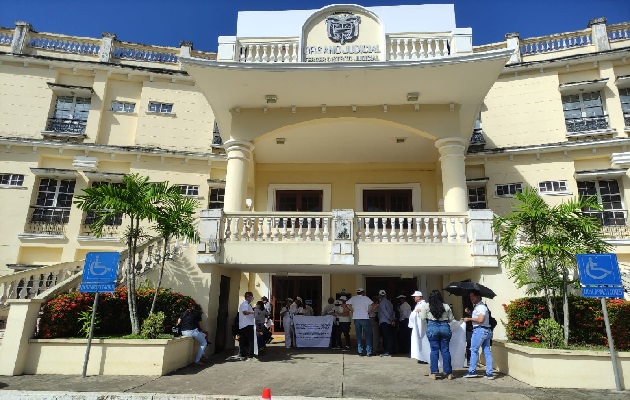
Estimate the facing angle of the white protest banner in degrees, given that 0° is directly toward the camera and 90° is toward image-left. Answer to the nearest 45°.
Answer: approximately 0°

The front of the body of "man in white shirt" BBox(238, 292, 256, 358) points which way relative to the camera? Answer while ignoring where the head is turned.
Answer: to the viewer's right

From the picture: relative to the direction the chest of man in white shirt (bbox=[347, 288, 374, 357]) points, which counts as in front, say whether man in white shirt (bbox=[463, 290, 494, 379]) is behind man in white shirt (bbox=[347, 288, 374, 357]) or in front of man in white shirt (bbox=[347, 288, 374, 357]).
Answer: behind

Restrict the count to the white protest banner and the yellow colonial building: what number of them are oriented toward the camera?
2

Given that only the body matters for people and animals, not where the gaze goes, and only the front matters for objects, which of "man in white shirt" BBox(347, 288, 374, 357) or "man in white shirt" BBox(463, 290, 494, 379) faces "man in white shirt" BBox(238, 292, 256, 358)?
"man in white shirt" BBox(463, 290, 494, 379)

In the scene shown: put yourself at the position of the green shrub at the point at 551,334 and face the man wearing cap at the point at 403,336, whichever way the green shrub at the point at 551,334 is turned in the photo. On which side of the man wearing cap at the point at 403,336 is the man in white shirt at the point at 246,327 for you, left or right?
left

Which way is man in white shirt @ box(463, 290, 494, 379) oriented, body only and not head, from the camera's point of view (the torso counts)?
to the viewer's left
